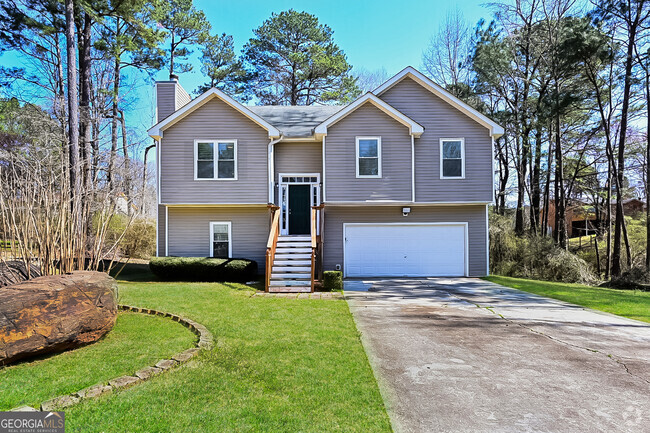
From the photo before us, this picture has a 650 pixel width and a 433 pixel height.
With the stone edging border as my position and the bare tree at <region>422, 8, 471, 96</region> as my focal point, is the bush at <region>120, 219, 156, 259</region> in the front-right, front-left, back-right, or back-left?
front-left

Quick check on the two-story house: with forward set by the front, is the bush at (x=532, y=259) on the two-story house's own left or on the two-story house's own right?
on the two-story house's own left

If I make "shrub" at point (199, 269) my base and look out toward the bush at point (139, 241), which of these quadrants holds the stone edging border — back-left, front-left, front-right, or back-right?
back-left

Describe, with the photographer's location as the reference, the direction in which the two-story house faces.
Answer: facing the viewer

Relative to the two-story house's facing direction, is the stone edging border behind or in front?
in front

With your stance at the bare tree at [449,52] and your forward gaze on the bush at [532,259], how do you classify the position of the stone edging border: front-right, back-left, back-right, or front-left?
front-right

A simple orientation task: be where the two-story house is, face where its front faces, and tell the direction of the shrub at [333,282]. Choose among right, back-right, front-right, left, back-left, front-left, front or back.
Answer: front

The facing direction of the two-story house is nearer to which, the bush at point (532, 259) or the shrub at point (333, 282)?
the shrub

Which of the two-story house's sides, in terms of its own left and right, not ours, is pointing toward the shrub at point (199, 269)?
right

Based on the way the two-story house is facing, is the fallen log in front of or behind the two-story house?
in front

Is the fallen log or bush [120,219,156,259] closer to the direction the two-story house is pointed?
the fallen log

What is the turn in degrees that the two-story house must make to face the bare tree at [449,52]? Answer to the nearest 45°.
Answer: approximately 135° to its left

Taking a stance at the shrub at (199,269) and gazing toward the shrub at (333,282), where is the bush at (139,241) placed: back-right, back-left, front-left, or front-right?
back-left
